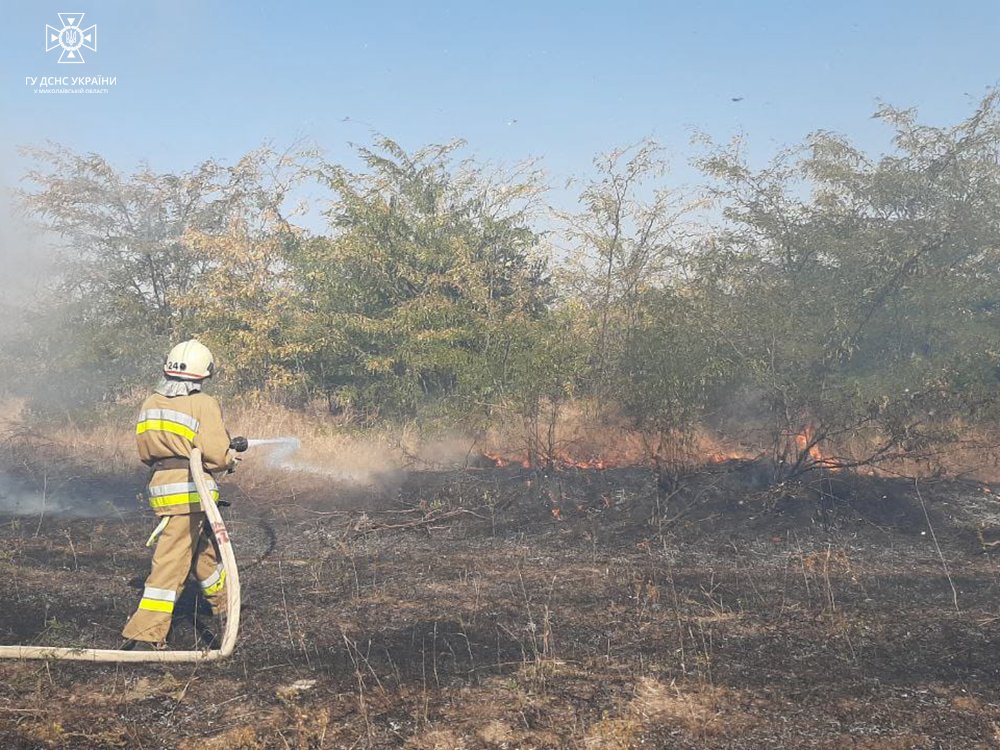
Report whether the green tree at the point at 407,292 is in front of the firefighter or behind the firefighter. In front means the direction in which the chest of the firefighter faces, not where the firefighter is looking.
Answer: in front

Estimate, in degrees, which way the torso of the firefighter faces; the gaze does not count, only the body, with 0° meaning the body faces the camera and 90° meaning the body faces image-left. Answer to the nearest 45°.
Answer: approximately 225°

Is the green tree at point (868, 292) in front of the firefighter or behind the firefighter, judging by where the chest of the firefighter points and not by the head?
in front
